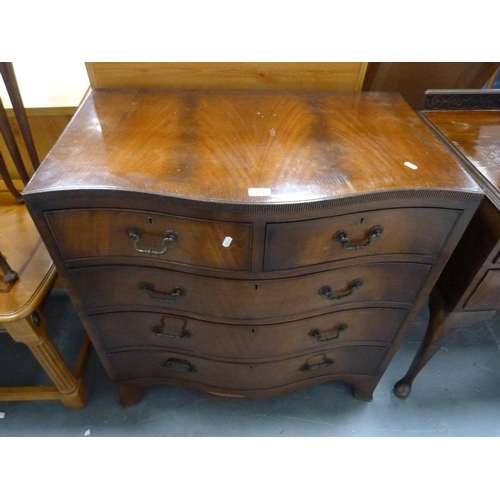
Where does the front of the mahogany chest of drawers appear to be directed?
toward the camera

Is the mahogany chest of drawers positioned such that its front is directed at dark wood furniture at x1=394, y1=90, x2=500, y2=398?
no
